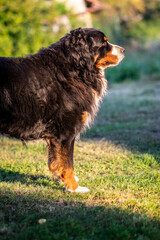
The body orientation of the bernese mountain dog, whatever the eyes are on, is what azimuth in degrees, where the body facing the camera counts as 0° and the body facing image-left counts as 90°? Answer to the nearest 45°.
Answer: approximately 270°
